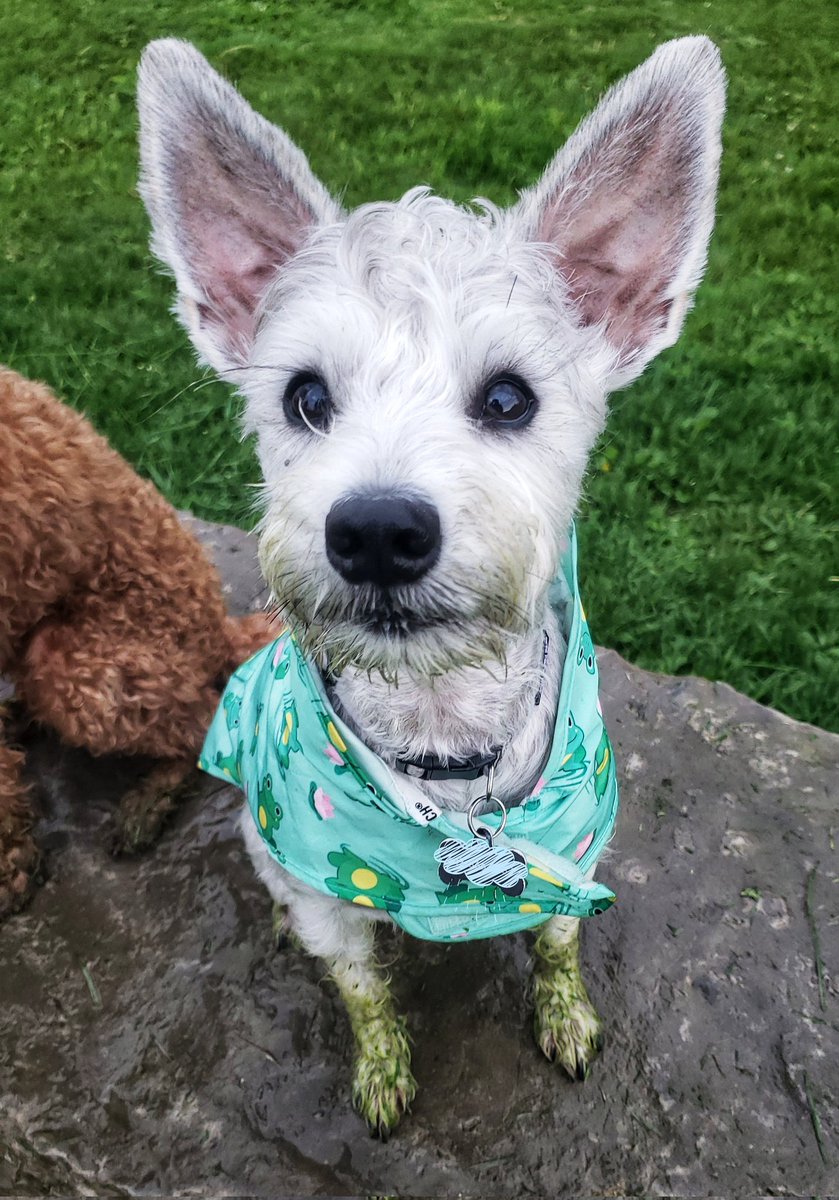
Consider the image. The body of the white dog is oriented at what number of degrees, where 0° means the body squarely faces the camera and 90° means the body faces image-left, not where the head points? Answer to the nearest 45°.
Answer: approximately 0°

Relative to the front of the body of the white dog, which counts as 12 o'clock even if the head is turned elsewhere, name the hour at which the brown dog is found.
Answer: The brown dog is roughly at 4 o'clock from the white dog.
